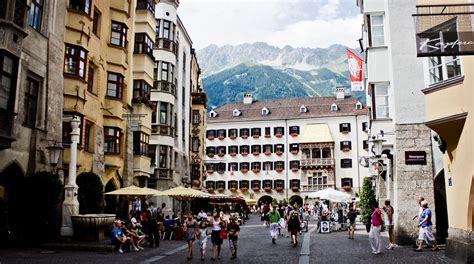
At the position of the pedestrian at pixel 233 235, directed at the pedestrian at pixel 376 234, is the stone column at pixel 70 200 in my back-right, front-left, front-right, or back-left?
back-left

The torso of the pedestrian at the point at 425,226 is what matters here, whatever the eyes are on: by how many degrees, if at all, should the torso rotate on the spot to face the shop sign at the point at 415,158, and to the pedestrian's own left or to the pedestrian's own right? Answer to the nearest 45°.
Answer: approximately 90° to the pedestrian's own right

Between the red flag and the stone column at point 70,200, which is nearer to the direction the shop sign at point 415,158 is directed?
the stone column

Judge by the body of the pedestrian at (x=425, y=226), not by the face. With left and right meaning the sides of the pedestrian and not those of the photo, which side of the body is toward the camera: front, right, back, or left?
left
